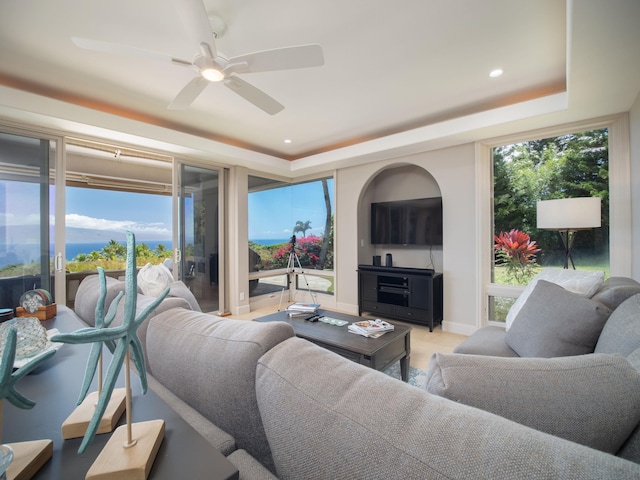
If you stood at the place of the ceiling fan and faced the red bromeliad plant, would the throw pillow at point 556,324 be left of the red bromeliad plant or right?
right

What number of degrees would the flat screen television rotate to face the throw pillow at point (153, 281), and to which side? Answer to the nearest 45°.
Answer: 0° — it already faces it

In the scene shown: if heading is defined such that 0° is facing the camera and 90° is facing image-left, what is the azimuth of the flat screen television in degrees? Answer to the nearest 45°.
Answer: approximately 45°

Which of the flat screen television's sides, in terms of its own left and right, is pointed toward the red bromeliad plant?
left

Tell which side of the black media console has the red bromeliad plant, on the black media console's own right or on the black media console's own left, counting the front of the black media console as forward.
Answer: on the black media console's own left

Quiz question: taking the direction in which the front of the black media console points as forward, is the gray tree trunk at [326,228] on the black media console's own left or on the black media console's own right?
on the black media console's own right
